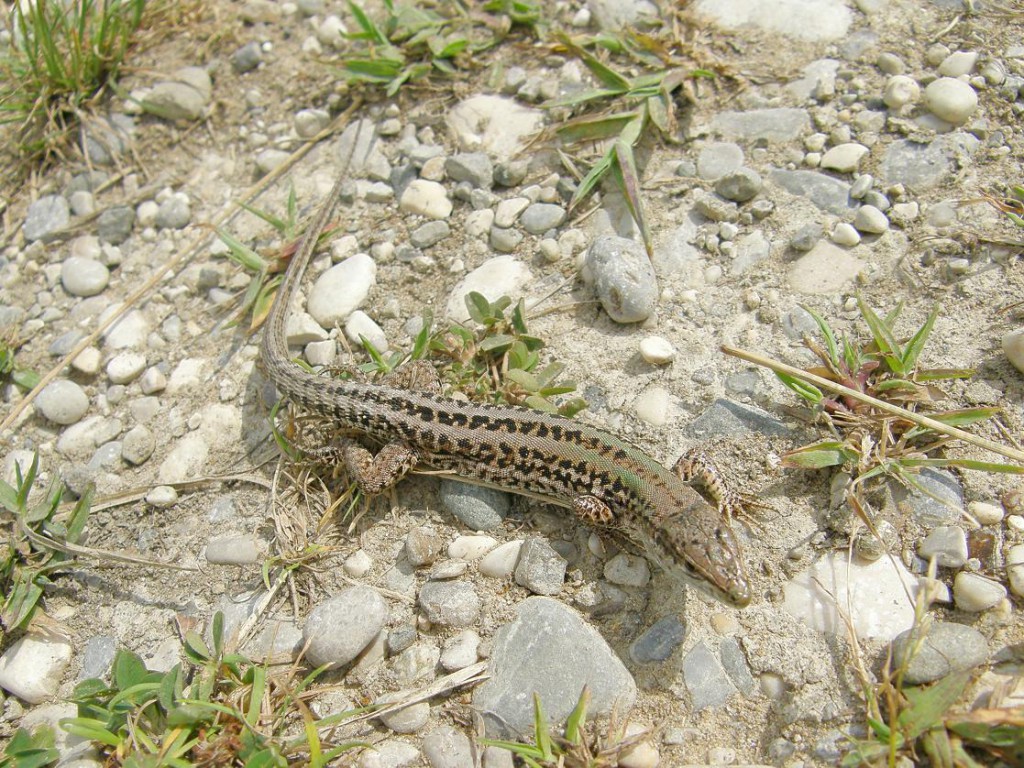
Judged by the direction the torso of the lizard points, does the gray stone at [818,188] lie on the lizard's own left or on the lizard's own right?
on the lizard's own left

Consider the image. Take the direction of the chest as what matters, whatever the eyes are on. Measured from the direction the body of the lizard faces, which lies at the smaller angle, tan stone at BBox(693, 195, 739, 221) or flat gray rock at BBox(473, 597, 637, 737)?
the flat gray rock

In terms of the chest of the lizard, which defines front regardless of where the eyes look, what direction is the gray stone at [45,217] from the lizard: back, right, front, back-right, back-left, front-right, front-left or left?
back

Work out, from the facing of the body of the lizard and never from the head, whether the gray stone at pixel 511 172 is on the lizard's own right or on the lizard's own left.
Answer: on the lizard's own left

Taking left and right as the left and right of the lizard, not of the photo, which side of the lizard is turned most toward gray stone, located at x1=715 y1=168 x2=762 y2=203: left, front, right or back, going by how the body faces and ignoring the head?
left

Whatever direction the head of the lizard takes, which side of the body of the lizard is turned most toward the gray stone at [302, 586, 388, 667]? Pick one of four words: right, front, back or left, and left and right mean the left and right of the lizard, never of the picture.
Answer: right

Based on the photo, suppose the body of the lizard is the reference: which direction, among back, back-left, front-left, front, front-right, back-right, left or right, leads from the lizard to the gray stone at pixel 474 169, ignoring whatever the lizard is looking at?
back-left

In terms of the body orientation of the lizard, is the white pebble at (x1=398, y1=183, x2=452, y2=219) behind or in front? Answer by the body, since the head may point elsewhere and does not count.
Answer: behind

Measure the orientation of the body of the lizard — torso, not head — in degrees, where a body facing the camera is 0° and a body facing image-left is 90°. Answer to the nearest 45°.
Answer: approximately 315°

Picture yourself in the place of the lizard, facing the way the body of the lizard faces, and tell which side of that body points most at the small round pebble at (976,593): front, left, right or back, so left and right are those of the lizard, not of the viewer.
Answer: front

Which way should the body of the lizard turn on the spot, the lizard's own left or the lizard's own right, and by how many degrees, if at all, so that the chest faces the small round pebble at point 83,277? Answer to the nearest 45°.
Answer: approximately 180°
